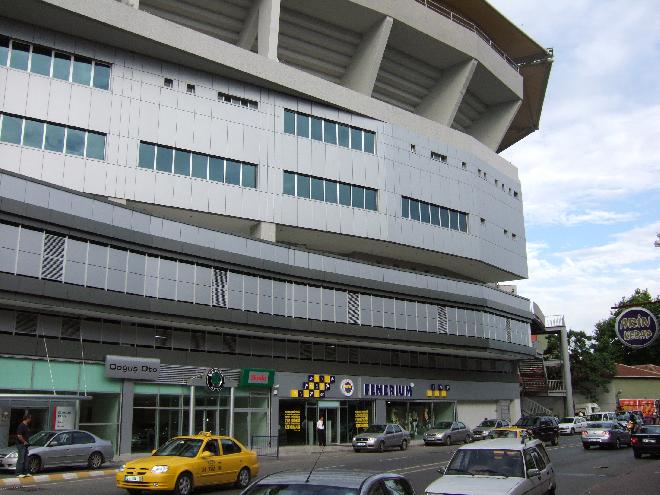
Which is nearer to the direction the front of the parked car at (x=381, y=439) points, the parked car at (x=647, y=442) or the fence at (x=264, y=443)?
the fence

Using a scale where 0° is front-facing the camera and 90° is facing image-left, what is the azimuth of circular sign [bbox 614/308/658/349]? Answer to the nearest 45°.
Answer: approximately 0°

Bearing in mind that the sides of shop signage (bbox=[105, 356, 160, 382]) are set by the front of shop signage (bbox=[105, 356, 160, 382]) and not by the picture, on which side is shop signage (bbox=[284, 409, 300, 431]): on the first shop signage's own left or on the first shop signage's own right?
on the first shop signage's own left

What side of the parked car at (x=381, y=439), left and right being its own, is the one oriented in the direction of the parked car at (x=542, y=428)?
back

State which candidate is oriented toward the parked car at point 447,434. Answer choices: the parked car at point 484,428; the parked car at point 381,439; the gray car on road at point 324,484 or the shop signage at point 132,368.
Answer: the parked car at point 484,428

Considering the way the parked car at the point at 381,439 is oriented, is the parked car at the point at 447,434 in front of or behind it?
behind

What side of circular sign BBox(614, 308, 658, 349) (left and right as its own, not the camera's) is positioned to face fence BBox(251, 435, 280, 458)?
right

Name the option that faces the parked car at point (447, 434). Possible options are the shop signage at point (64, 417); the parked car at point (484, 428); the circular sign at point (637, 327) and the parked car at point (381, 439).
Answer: the parked car at point (484, 428)
